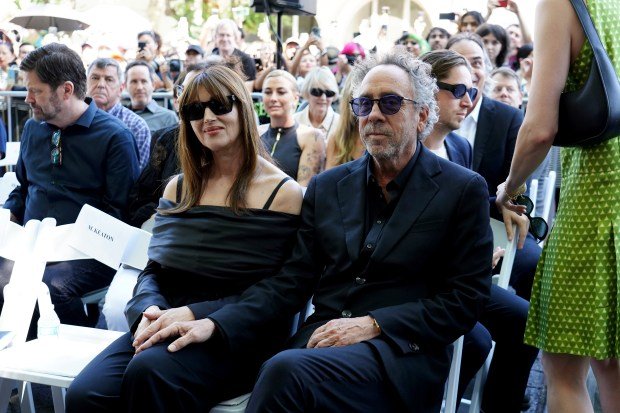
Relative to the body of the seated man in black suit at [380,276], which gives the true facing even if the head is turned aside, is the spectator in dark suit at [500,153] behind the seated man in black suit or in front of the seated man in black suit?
behind

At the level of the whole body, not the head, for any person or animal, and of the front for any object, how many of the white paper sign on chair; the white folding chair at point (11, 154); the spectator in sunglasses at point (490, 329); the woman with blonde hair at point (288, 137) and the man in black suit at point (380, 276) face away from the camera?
0

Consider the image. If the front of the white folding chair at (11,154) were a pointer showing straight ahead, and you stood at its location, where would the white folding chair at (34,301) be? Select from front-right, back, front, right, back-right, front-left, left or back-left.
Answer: front-left

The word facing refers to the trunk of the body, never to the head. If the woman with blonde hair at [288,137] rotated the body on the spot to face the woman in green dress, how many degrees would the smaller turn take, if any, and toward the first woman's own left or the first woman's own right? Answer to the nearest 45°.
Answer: approximately 45° to the first woman's own left

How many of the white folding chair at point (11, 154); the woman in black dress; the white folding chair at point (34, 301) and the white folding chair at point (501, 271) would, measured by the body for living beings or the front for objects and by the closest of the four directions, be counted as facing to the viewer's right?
0

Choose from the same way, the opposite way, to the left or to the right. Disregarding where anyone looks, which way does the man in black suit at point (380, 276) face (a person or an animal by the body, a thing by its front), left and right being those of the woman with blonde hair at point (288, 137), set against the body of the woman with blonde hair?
the same way

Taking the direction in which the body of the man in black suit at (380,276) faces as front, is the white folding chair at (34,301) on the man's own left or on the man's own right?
on the man's own right

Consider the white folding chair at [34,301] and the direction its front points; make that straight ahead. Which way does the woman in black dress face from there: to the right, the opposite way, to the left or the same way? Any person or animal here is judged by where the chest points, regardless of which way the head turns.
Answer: the same way

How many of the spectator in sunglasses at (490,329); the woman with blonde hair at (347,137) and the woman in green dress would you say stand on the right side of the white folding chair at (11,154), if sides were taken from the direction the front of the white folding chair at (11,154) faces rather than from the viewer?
0

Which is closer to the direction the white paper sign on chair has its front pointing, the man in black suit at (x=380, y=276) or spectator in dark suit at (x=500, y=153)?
the man in black suit

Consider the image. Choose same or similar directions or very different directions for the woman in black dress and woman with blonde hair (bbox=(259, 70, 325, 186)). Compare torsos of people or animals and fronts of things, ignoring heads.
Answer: same or similar directions

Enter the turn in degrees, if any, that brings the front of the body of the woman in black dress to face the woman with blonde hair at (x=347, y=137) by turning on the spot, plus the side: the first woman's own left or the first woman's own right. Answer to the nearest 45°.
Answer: approximately 180°

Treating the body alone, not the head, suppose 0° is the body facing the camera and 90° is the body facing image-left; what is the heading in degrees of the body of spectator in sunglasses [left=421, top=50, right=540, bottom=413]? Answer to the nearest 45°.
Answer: approximately 315°

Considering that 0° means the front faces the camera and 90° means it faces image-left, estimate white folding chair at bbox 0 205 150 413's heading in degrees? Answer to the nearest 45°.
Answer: approximately 45°

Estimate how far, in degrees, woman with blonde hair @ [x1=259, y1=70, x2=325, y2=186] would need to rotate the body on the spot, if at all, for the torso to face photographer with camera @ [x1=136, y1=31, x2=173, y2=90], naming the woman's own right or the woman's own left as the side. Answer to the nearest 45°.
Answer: approximately 135° to the woman's own right

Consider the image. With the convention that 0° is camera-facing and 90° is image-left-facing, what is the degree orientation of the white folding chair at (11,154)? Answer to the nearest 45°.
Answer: approximately 45°

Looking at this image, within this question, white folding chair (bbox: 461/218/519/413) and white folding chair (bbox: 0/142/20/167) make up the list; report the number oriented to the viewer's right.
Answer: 0

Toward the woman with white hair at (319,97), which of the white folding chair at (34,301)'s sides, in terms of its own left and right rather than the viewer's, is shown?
back

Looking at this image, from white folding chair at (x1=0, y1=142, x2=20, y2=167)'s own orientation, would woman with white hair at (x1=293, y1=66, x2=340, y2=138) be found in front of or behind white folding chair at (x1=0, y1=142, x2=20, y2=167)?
behind

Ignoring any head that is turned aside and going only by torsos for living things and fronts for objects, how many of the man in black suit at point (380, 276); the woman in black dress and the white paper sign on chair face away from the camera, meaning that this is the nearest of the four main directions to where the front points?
0

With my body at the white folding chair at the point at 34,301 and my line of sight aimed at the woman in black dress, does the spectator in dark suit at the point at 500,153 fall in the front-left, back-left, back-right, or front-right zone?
front-left

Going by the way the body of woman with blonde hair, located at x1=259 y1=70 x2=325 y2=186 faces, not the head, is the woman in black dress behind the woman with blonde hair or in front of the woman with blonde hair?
in front
